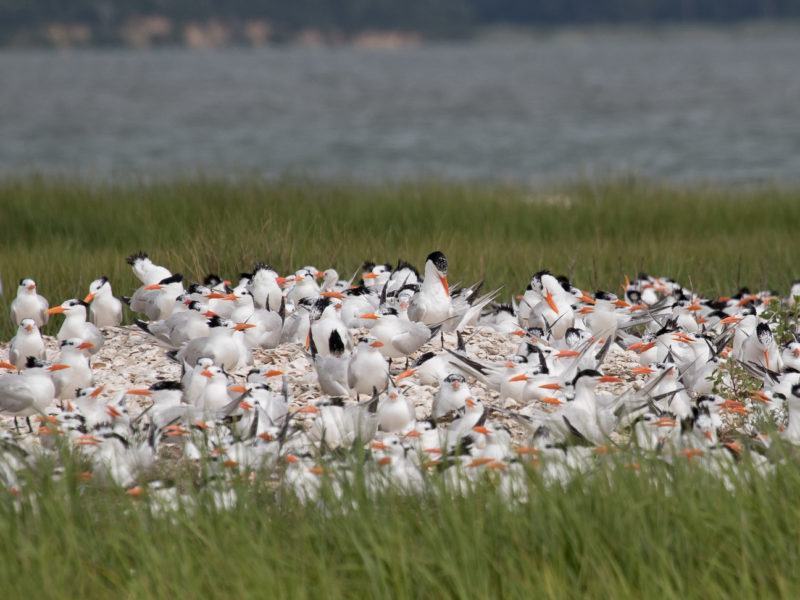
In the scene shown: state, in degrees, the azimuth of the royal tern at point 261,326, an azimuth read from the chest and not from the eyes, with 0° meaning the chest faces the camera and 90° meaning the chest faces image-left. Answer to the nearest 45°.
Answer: approximately 45°

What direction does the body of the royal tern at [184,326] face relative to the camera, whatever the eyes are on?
to the viewer's right

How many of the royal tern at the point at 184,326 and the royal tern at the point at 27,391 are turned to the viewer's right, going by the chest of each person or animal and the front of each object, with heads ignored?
2

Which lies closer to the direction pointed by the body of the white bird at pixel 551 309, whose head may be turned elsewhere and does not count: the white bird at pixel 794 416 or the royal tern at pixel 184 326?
the white bird

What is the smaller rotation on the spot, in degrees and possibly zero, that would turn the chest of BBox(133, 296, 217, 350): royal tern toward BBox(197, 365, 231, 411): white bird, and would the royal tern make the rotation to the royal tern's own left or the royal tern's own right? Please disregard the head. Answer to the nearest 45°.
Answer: approximately 90° to the royal tern's own right

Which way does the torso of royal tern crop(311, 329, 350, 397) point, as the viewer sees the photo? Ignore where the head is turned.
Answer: away from the camera

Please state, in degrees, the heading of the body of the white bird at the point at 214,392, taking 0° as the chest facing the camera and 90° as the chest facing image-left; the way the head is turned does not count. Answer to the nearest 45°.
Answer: approximately 45°

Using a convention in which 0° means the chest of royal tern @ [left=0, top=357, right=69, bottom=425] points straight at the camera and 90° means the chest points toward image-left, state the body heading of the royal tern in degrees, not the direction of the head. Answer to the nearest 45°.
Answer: approximately 270°

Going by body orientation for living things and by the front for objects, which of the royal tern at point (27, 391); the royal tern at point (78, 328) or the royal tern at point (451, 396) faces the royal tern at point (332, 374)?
the royal tern at point (27, 391)
